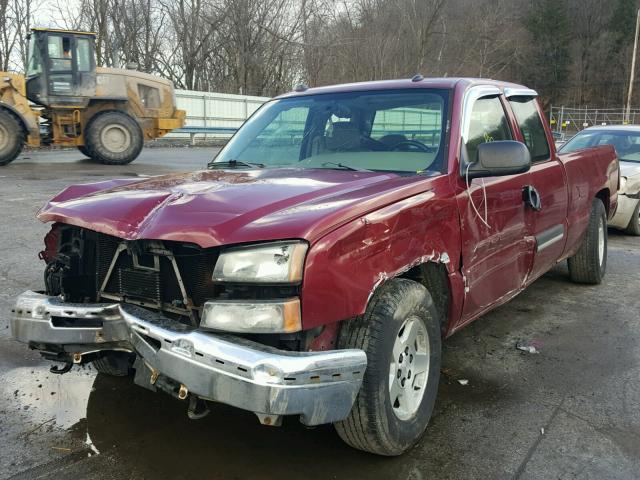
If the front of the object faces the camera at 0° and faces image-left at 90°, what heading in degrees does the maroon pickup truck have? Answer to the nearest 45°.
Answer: approximately 45°

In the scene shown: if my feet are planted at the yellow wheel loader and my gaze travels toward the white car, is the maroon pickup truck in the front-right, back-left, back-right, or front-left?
front-right

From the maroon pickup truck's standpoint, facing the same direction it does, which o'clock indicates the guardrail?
The guardrail is roughly at 4 o'clock from the maroon pickup truck.

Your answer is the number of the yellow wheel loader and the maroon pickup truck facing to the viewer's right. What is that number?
0

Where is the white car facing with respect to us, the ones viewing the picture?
facing the viewer and to the left of the viewer

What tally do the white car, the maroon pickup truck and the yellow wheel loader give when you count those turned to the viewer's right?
0

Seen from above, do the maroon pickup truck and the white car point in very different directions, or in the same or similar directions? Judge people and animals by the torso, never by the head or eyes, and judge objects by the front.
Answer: same or similar directions

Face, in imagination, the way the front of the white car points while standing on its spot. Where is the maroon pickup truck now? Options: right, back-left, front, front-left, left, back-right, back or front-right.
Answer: front-left

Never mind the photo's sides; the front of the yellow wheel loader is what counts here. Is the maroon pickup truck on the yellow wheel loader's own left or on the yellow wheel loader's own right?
on the yellow wheel loader's own left

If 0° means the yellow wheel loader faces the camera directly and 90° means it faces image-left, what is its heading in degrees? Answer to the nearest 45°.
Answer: approximately 90°

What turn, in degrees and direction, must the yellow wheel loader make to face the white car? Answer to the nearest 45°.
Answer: approximately 135° to its left

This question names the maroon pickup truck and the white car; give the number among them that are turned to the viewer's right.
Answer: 0

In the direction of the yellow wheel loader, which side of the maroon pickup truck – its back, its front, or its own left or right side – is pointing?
right
